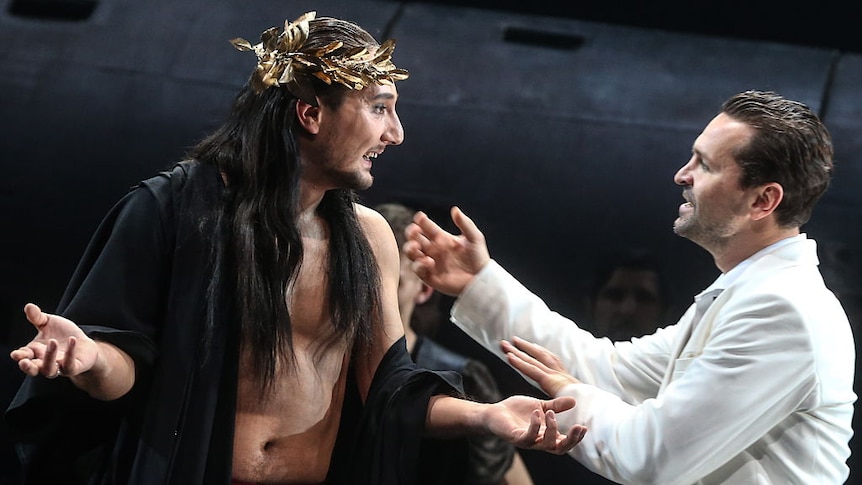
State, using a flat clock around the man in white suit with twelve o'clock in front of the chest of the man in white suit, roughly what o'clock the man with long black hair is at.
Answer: The man with long black hair is roughly at 11 o'clock from the man in white suit.

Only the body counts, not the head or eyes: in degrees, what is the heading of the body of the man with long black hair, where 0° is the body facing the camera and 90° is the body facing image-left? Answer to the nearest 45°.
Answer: approximately 315°

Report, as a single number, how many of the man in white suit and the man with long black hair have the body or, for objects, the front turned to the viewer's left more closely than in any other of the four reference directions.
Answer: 1

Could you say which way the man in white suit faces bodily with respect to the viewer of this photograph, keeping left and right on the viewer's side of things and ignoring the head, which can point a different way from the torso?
facing to the left of the viewer

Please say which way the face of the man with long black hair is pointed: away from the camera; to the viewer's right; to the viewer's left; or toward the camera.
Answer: to the viewer's right

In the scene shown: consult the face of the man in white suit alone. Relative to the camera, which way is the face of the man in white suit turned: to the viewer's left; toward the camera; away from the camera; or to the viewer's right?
to the viewer's left

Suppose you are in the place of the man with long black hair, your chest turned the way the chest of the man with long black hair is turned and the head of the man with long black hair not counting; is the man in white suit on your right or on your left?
on your left
